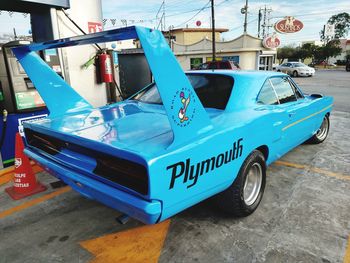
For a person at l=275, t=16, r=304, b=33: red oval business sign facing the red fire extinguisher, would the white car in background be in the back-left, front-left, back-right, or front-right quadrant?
front-left

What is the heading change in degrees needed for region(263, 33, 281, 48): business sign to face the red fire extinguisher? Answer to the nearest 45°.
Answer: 0° — it already faces it

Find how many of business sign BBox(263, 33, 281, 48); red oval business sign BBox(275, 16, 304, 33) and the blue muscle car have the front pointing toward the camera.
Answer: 2

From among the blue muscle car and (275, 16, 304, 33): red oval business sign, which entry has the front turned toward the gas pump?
the red oval business sign

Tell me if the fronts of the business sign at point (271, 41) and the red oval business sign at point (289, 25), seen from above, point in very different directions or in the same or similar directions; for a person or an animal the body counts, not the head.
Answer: same or similar directions

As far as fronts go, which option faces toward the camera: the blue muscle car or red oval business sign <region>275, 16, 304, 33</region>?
the red oval business sign

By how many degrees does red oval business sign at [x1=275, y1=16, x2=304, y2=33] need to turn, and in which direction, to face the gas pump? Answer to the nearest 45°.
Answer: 0° — it already faces it

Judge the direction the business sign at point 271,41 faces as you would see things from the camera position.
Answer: facing the viewer

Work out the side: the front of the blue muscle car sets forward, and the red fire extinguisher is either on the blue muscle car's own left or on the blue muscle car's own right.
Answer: on the blue muscle car's own left

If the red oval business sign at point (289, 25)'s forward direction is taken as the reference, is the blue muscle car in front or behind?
in front

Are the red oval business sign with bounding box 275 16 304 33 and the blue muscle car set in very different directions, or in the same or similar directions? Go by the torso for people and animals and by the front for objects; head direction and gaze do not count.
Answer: very different directions

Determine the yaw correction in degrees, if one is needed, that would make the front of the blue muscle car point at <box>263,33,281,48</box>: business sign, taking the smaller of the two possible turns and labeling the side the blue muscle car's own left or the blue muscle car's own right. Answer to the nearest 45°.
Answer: approximately 45° to the blue muscle car's own left

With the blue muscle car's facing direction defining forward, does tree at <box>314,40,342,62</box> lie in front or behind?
in front

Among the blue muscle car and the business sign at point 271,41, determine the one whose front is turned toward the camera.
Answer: the business sign

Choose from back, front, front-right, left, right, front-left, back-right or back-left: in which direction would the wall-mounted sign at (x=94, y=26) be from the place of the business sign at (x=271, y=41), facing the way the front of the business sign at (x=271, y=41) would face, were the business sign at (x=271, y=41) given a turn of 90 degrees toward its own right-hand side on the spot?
left

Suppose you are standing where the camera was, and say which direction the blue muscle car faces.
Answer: facing away from the viewer and to the right of the viewer

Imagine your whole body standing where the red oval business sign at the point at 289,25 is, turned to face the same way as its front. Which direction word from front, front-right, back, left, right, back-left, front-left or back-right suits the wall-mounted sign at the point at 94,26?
front
